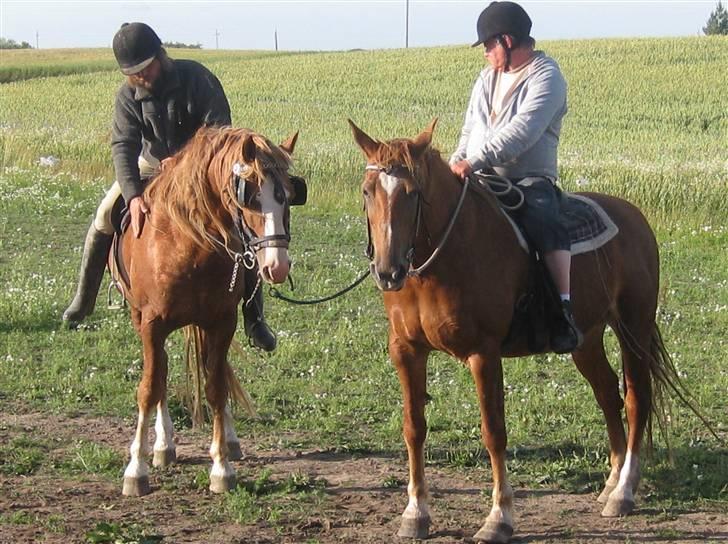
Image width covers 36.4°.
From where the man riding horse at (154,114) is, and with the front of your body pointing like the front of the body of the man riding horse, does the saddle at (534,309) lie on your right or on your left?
on your left

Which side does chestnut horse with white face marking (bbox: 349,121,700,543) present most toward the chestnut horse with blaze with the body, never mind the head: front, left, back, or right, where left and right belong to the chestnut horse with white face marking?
right

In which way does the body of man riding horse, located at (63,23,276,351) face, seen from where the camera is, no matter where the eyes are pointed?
toward the camera

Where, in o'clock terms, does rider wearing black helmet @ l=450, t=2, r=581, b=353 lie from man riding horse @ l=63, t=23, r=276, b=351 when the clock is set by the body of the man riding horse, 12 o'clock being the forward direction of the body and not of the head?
The rider wearing black helmet is roughly at 10 o'clock from the man riding horse.

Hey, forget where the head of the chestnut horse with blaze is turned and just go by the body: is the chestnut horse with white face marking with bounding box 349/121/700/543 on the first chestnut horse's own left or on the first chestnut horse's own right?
on the first chestnut horse's own left

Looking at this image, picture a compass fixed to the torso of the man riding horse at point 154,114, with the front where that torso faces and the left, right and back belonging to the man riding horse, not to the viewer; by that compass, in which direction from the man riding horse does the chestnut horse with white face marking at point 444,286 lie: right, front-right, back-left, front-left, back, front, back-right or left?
front-left

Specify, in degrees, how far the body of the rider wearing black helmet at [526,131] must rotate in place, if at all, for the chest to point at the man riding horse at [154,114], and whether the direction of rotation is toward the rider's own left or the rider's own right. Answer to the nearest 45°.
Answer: approximately 45° to the rider's own right

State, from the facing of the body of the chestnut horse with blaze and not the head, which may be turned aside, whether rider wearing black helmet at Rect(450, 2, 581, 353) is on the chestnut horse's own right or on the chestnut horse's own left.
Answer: on the chestnut horse's own left

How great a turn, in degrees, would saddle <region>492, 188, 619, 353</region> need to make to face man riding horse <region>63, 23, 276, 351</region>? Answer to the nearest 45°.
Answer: approximately 45° to its right

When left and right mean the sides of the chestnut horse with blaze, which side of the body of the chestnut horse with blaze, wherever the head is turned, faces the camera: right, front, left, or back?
front

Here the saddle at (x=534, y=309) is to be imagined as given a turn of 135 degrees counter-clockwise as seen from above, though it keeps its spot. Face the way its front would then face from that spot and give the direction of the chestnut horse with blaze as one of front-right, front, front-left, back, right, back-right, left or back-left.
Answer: back

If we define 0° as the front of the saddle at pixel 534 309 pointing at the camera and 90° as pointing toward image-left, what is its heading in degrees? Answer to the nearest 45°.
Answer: approximately 45°
